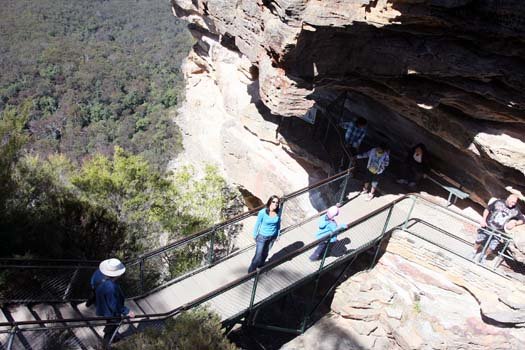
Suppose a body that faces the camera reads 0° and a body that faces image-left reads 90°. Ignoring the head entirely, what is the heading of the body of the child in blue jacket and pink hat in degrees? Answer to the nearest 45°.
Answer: approximately 315°

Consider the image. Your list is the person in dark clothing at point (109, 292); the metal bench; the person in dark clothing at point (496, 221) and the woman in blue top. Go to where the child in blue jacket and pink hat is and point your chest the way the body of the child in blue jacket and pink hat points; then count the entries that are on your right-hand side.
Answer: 2

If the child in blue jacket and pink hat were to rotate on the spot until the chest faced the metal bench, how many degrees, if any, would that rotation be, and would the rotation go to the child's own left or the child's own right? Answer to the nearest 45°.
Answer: approximately 90° to the child's own left

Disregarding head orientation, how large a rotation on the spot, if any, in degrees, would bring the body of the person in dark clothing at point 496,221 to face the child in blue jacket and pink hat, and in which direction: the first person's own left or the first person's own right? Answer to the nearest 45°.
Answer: approximately 45° to the first person's own right

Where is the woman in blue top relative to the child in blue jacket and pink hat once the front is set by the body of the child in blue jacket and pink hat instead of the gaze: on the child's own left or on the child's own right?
on the child's own right

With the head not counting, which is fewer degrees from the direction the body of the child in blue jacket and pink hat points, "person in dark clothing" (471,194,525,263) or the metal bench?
the person in dark clothing

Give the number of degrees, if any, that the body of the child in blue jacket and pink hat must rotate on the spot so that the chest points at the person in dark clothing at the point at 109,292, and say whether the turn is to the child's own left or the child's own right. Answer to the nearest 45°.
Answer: approximately 90° to the child's own right
